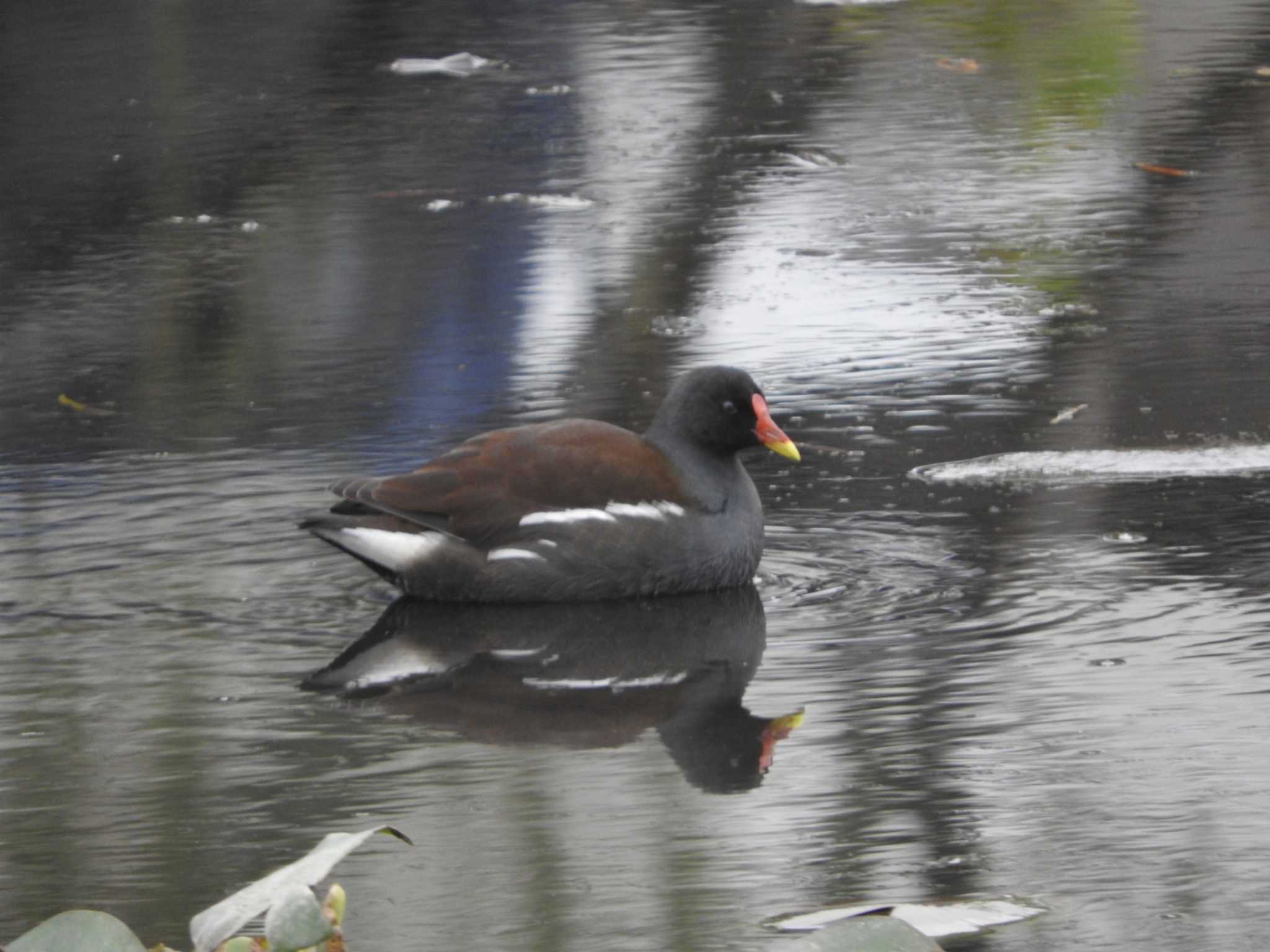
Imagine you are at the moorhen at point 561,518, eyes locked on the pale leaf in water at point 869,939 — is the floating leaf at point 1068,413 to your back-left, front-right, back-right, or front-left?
back-left

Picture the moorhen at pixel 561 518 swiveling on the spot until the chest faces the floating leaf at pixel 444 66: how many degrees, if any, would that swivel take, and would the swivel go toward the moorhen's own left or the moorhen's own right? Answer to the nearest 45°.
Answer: approximately 90° to the moorhen's own left

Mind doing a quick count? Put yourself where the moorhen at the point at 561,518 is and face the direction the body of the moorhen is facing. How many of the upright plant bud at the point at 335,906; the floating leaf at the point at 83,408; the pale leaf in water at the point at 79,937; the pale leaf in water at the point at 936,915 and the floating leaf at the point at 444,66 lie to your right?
3

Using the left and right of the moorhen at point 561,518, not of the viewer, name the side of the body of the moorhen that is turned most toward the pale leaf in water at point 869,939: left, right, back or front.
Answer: right

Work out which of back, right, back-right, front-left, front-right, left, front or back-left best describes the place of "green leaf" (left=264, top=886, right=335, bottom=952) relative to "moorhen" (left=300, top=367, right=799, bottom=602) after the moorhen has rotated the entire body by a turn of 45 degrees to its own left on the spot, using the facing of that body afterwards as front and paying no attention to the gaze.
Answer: back-right

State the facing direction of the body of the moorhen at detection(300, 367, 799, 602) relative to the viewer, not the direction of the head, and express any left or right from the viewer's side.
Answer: facing to the right of the viewer

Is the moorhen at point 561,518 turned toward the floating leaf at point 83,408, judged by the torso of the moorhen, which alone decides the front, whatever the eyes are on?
no

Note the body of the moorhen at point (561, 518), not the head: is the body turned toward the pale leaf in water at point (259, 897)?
no

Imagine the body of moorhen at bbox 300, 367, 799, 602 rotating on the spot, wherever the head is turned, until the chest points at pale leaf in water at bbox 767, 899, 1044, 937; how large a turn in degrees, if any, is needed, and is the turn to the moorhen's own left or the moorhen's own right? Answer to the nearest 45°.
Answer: approximately 90° to the moorhen's own right

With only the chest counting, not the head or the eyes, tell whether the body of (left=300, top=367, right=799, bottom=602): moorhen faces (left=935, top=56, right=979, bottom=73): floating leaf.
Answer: no

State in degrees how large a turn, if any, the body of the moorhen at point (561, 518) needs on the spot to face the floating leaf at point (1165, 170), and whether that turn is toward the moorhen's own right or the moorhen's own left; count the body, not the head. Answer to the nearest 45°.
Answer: approximately 45° to the moorhen's own left

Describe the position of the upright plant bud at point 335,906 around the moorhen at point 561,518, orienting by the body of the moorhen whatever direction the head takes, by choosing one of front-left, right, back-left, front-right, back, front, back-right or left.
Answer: right

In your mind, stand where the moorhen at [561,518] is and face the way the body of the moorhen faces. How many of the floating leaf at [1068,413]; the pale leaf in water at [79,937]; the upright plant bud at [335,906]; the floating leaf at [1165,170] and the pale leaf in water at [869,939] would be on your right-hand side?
3
